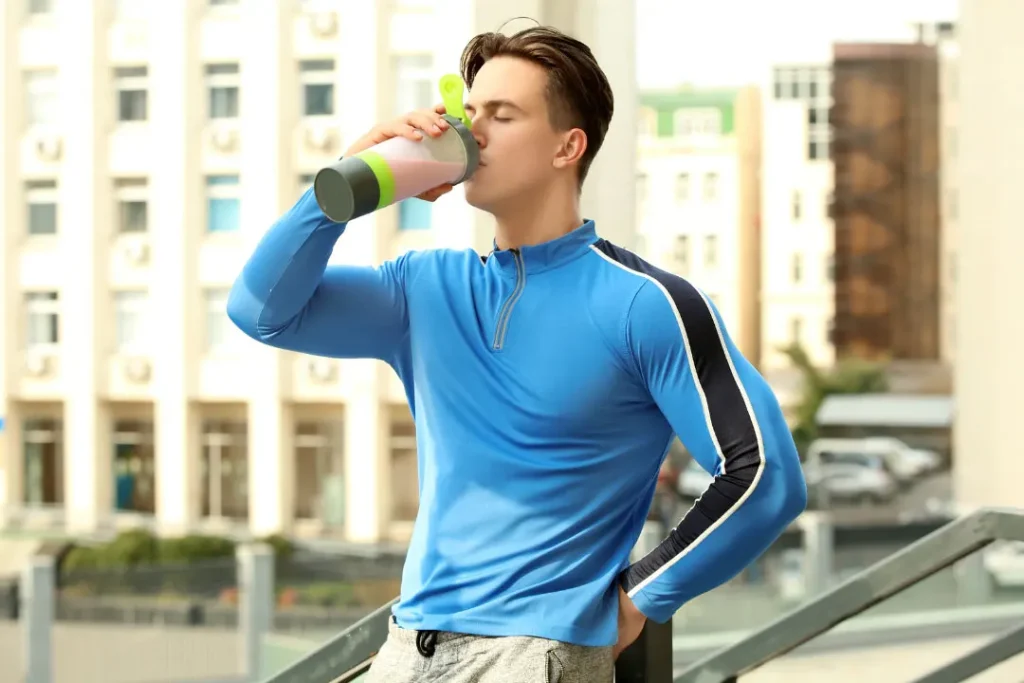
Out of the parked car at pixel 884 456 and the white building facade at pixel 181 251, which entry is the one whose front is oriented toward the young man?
the white building facade

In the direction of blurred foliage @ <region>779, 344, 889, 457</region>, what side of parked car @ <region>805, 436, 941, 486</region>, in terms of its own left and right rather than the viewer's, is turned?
left

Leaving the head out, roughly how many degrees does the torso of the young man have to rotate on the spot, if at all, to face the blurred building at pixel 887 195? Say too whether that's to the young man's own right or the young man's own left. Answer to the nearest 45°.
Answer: approximately 135° to the young man's own right

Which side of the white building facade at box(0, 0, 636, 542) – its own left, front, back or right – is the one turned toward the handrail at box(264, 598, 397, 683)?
front

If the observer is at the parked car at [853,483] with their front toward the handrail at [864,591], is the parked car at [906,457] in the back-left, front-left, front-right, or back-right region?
back-left

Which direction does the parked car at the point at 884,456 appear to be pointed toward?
to the viewer's right

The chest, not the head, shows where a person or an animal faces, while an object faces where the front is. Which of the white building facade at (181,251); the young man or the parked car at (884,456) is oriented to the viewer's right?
the parked car

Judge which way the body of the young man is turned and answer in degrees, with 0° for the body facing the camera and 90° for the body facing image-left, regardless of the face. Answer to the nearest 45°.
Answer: approximately 45°

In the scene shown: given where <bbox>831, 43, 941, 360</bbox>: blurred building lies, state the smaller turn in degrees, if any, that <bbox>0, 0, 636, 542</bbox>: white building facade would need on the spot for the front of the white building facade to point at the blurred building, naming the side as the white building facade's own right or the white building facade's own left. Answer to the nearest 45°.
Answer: approximately 90° to the white building facade's own left

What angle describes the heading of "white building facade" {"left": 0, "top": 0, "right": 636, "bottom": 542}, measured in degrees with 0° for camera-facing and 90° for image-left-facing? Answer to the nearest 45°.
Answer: approximately 0°

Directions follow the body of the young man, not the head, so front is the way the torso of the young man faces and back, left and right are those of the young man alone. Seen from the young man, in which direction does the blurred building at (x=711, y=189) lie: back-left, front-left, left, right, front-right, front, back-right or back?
back-right
